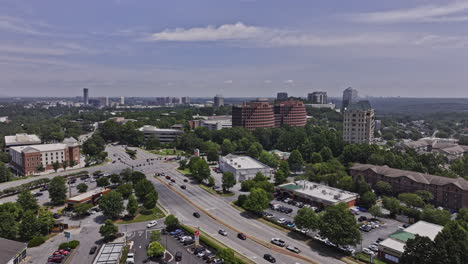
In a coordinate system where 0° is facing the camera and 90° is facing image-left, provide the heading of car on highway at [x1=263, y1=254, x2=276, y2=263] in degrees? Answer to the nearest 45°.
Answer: approximately 315°

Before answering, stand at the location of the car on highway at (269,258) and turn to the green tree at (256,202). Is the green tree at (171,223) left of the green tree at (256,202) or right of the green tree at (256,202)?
left

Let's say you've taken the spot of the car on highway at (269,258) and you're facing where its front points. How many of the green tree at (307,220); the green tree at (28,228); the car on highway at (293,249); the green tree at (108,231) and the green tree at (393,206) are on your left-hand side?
3

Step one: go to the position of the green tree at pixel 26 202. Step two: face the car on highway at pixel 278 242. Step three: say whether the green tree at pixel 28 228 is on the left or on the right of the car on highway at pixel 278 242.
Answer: right

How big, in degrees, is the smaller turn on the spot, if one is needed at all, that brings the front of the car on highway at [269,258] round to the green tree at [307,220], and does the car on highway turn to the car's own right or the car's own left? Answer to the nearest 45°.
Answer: approximately 90° to the car's own left

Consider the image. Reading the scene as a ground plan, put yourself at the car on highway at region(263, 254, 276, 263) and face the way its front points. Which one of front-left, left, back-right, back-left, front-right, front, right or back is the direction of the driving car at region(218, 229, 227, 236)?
back

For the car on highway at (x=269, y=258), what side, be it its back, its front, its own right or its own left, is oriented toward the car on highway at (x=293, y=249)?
left

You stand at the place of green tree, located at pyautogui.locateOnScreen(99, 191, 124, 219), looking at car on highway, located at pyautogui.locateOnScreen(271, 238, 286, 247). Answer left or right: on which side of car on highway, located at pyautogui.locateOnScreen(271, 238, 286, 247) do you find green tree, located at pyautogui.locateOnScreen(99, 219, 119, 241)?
right

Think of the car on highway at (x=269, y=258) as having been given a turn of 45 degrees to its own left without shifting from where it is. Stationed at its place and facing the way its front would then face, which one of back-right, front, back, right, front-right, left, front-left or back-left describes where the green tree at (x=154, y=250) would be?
back
